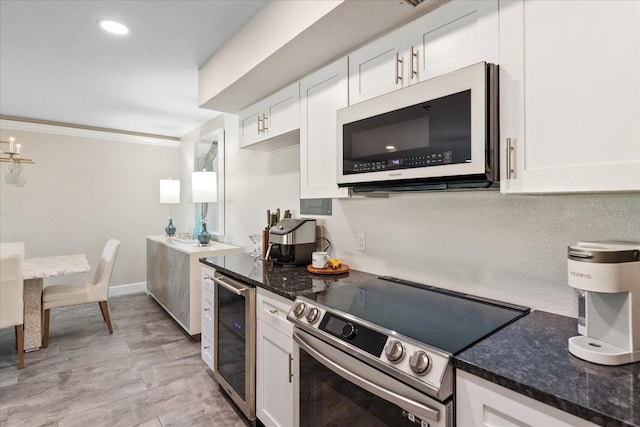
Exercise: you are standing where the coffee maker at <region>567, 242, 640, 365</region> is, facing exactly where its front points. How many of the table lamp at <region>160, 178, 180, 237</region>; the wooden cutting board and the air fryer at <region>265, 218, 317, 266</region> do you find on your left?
0

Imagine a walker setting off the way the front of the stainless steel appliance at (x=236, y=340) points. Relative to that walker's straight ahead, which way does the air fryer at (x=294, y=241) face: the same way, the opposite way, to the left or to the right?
the same way

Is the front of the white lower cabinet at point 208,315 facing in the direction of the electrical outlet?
no

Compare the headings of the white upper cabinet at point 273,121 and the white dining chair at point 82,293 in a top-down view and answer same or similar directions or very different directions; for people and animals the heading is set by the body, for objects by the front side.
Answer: same or similar directions

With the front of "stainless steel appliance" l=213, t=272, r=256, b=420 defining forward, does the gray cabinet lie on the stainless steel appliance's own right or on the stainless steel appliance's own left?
on the stainless steel appliance's own right

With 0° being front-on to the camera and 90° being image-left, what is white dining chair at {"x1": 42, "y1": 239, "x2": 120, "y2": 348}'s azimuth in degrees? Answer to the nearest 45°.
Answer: approximately 90°

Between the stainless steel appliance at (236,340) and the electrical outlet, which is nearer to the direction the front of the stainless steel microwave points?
the stainless steel appliance

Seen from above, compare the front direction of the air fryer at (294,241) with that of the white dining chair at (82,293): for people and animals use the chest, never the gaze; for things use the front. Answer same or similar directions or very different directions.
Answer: same or similar directions

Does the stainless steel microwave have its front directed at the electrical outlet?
no

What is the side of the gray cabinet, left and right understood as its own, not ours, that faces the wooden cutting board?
left

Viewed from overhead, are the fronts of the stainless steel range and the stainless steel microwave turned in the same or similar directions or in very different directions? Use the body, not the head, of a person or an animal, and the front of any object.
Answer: same or similar directions

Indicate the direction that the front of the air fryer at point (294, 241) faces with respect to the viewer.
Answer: facing the viewer and to the left of the viewer

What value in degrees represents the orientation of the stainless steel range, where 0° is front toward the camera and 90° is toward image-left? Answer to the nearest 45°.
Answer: approximately 45°

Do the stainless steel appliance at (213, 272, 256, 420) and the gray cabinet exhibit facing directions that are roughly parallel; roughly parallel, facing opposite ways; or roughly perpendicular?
roughly parallel

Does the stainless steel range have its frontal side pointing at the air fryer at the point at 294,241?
no

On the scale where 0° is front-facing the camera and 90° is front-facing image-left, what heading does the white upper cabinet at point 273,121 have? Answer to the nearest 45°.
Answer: approximately 45°
